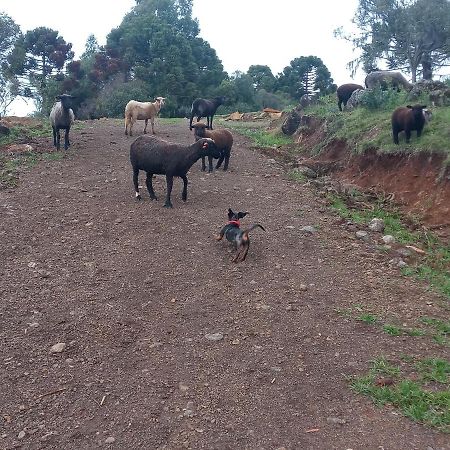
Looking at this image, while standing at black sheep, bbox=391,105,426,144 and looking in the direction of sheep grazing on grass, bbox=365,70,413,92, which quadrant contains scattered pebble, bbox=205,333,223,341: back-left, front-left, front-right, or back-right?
back-left

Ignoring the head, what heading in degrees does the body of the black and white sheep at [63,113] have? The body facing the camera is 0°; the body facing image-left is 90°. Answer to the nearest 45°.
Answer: approximately 0°

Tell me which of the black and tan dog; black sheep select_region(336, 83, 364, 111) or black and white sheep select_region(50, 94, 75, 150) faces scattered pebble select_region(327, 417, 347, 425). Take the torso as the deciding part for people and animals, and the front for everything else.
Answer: the black and white sheep

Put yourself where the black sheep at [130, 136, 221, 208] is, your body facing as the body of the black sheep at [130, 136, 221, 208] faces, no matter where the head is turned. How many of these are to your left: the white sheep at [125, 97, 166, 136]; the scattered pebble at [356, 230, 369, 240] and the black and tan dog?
1

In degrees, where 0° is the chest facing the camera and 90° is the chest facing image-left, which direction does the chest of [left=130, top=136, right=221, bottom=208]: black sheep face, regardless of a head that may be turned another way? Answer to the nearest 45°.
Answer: approximately 270°

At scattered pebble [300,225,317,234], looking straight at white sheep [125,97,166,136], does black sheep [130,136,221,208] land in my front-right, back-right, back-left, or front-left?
front-left

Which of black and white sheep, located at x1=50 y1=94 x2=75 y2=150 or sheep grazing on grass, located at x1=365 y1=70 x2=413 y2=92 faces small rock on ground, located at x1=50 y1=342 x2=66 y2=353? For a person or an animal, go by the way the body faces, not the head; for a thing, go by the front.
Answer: the black and white sheep

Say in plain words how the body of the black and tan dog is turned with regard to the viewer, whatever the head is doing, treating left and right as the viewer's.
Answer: facing away from the viewer and to the left of the viewer

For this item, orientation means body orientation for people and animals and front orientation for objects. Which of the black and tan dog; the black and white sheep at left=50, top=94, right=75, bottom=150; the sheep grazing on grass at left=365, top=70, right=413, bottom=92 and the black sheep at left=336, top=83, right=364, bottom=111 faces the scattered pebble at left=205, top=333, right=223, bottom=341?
the black and white sheep

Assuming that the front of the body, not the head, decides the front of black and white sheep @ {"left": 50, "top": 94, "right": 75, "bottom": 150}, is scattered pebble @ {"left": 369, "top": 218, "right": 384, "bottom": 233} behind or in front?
in front

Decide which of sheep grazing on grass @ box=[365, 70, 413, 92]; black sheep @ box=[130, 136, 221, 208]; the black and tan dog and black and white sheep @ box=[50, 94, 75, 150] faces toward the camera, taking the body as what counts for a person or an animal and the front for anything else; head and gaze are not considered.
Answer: the black and white sheep

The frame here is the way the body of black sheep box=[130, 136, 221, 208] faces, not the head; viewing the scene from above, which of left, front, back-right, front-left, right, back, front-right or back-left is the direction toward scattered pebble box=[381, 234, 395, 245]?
front-right

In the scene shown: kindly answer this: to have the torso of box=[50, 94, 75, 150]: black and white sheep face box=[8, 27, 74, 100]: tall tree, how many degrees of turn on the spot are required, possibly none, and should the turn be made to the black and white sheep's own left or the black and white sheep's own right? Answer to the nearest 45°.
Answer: approximately 180°
